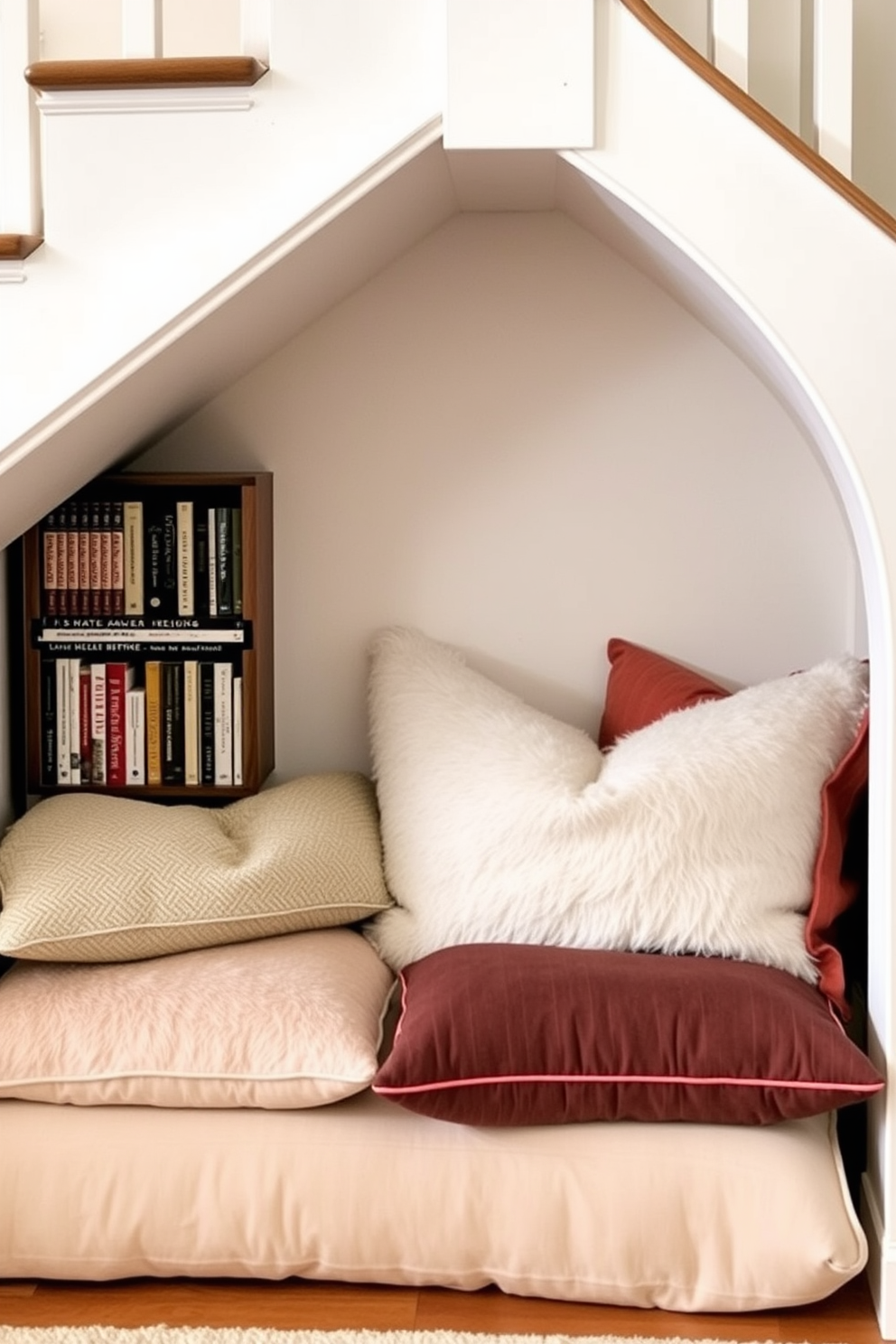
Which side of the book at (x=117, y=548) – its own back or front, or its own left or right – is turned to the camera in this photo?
right

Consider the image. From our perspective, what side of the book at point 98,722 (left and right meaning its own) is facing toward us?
right

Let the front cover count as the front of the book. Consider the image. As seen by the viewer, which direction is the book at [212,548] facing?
to the viewer's right

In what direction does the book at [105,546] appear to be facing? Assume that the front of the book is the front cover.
to the viewer's right
